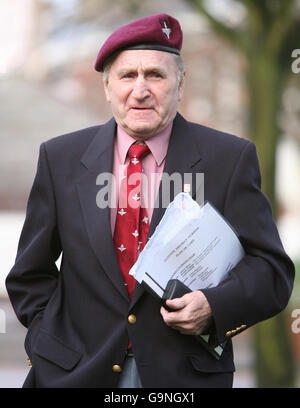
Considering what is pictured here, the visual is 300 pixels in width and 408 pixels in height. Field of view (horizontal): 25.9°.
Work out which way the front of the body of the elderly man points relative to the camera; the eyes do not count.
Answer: toward the camera

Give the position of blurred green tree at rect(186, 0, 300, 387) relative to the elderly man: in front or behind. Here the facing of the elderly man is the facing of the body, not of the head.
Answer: behind
